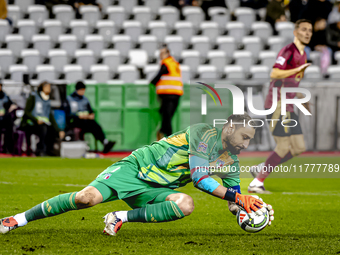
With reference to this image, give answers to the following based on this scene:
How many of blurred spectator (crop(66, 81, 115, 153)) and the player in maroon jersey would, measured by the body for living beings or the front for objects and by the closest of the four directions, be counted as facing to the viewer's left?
0

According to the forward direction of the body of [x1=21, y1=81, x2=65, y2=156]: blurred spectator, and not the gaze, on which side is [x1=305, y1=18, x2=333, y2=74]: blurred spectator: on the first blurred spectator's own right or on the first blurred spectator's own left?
on the first blurred spectator's own left

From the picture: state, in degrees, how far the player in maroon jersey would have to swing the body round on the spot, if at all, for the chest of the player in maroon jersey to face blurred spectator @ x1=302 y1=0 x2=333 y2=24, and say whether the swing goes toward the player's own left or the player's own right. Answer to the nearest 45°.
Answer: approximately 135° to the player's own left

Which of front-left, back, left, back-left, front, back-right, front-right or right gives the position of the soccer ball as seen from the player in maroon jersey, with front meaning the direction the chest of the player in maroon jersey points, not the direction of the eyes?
front-right

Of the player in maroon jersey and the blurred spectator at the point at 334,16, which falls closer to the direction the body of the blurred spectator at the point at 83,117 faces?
the player in maroon jersey

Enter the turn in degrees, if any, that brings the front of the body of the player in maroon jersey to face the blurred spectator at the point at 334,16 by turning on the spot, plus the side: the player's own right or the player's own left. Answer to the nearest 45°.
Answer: approximately 135° to the player's own left

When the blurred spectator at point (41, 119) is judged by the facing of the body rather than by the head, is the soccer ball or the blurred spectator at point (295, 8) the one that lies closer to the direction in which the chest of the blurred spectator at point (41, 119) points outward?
the soccer ball

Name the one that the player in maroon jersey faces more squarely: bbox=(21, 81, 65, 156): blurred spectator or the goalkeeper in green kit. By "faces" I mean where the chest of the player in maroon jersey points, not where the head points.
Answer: the goalkeeper in green kit

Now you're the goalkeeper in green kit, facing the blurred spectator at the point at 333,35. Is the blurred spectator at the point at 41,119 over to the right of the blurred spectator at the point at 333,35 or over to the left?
left
